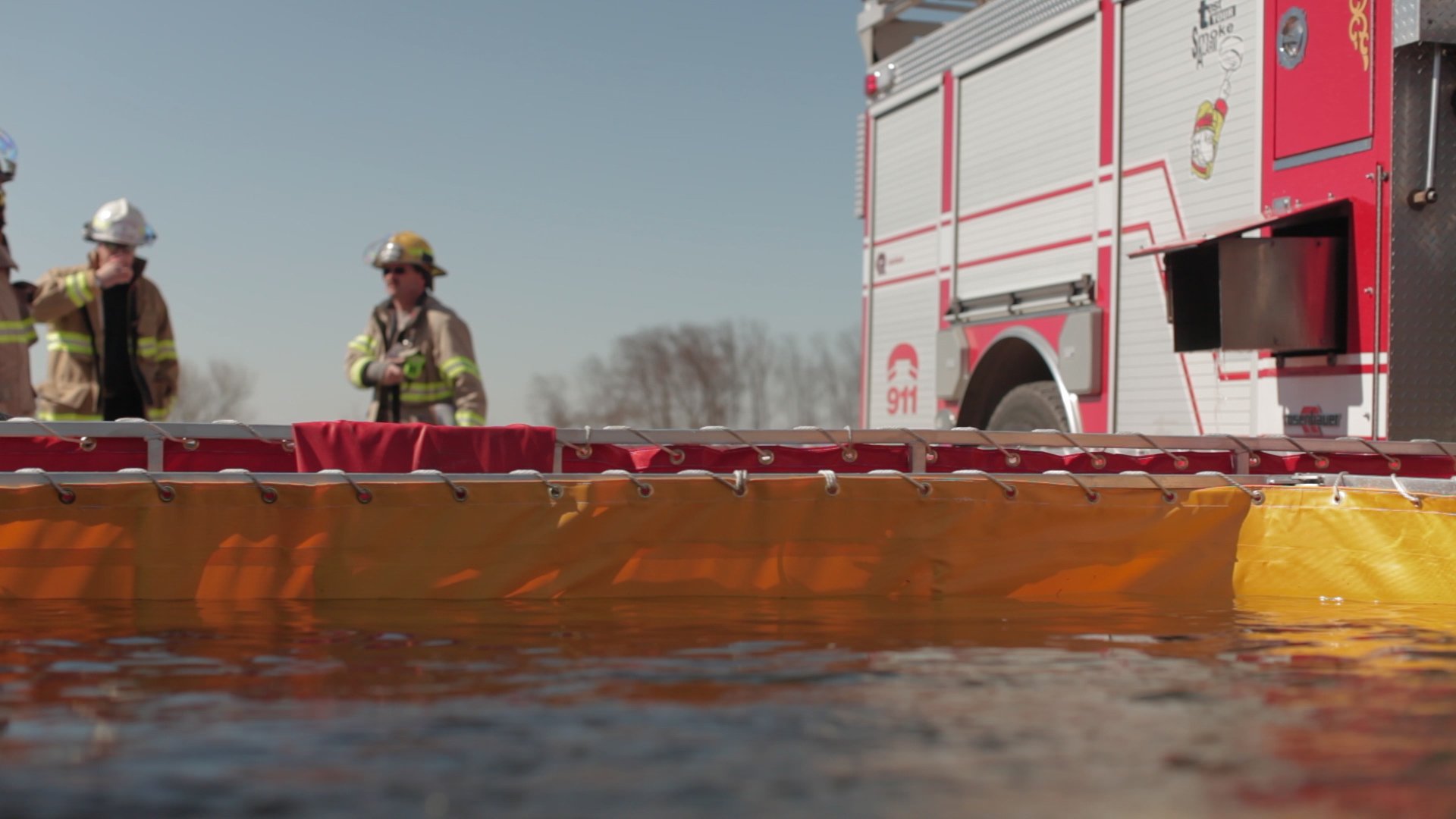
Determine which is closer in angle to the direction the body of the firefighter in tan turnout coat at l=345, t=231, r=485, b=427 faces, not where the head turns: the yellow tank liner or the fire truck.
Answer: the yellow tank liner

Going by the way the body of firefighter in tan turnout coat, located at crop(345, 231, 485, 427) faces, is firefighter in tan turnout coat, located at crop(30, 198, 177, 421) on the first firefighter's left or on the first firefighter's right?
on the first firefighter's right

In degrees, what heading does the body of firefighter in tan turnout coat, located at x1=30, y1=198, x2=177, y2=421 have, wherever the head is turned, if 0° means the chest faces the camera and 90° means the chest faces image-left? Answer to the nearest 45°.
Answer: approximately 0°

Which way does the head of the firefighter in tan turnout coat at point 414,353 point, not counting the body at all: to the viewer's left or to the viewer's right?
to the viewer's left

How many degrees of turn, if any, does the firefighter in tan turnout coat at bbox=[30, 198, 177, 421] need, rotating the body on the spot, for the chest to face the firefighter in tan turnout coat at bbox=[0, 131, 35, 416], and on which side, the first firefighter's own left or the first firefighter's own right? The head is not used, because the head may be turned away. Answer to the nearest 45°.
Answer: approximately 45° to the first firefighter's own right

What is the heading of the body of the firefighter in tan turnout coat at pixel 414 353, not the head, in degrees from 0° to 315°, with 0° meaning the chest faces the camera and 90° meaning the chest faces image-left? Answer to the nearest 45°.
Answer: approximately 45°

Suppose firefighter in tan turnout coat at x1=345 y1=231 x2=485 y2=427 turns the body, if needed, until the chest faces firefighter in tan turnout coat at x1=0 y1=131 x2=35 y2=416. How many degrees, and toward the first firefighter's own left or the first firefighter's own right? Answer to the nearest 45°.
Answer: approximately 45° to the first firefighter's own right

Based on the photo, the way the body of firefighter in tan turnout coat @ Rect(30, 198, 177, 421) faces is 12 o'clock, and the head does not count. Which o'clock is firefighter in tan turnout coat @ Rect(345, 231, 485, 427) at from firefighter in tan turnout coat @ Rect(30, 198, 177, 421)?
firefighter in tan turnout coat @ Rect(345, 231, 485, 427) is roughly at 10 o'clock from firefighter in tan turnout coat @ Rect(30, 198, 177, 421).
